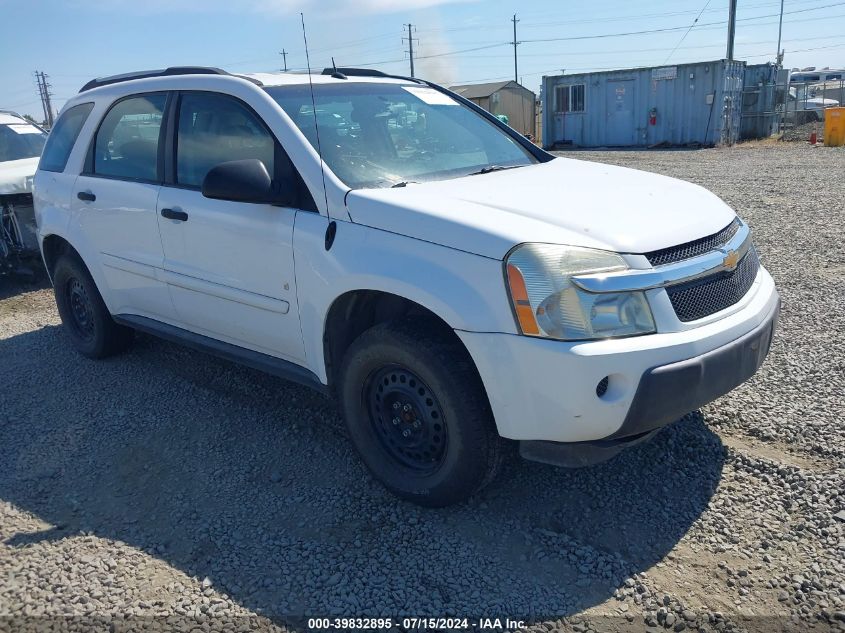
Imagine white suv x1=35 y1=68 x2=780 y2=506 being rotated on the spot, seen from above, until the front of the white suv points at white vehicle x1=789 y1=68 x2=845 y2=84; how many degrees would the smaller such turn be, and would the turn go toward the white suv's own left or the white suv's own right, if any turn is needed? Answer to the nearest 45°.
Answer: approximately 90° to the white suv's own left

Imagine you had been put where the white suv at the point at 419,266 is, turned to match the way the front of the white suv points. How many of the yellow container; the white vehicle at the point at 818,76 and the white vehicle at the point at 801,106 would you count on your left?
3

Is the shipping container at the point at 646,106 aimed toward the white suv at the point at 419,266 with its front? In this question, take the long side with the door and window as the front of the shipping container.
yes

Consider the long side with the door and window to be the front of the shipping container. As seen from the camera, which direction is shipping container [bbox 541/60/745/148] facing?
toward the camera

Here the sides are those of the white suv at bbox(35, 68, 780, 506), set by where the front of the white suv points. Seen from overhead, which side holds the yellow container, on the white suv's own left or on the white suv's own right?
on the white suv's own left

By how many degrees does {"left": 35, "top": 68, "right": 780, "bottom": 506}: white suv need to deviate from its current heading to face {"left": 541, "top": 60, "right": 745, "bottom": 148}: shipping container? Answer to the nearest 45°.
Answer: approximately 135° to its left

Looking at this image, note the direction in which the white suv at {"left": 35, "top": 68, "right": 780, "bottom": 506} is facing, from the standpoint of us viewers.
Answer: facing the viewer and to the right of the viewer

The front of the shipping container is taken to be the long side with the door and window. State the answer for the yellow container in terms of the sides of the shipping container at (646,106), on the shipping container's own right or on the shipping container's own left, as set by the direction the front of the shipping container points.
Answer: on the shipping container's own left

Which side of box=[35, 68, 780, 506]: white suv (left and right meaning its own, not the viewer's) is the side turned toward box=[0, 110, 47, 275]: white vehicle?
back

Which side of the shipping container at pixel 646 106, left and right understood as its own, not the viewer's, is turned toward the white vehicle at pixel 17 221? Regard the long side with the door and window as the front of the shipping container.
front

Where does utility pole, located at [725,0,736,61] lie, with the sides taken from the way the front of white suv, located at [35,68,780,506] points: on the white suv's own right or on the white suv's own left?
on the white suv's own left

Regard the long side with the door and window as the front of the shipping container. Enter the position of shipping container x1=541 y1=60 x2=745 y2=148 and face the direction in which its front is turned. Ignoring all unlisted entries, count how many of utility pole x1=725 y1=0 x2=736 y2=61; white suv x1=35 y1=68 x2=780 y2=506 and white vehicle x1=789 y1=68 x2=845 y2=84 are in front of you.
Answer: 1

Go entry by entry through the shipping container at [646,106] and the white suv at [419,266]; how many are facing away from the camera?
0
